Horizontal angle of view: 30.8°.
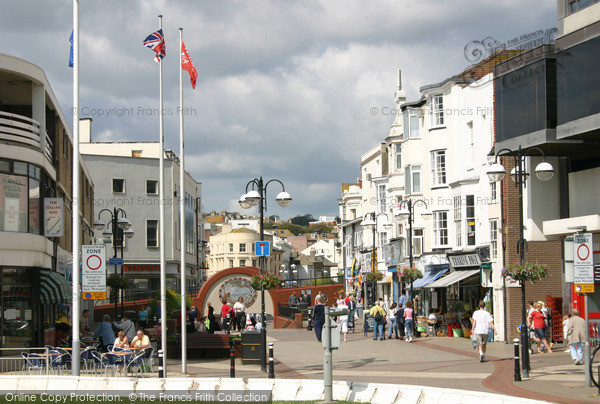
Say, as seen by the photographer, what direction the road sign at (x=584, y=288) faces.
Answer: facing the viewer

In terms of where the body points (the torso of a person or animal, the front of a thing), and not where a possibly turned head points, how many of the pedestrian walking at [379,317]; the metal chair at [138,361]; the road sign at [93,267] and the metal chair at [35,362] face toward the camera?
1

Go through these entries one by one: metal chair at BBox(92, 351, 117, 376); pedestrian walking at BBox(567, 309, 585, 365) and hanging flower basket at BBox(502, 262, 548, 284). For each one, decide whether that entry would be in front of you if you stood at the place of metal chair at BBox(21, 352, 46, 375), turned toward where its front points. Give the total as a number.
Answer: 3

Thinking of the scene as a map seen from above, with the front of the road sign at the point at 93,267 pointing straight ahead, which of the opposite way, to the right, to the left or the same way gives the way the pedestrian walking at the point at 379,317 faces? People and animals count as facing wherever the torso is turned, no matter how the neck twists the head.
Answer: the opposite way

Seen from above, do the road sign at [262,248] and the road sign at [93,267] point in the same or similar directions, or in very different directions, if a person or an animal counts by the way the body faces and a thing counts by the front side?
same or similar directions

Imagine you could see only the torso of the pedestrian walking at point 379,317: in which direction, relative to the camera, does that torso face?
away from the camera

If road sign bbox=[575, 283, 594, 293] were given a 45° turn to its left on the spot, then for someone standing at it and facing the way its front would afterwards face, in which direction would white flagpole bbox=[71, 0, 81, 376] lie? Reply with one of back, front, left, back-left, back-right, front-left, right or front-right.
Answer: back-right

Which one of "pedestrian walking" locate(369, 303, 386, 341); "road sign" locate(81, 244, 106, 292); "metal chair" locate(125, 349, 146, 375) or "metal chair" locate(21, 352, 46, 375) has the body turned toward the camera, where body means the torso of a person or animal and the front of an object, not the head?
the road sign

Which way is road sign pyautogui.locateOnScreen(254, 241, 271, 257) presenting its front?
toward the camera

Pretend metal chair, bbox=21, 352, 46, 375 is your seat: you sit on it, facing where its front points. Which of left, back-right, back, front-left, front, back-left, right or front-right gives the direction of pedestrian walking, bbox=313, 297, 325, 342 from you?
front-left
